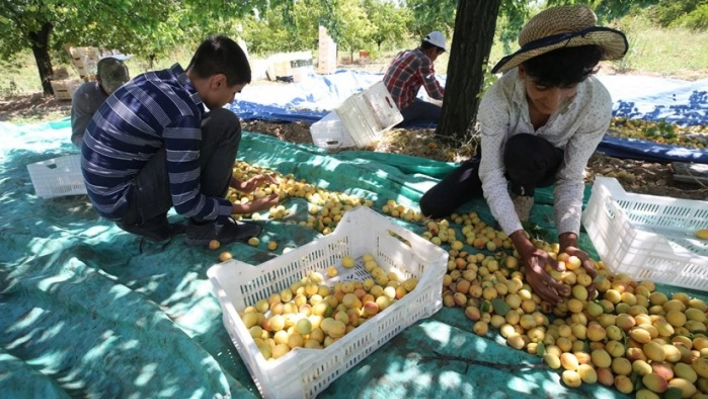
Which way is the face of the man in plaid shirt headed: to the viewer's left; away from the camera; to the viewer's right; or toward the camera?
to the viewer's right

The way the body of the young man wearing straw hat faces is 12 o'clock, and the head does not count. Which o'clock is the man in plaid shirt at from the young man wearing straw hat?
The man in plaid shirt is roughly at 5 o'clock from the young man wearing straw hat.

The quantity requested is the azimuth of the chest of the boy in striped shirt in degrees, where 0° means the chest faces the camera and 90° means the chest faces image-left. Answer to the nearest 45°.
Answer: approximately 270°

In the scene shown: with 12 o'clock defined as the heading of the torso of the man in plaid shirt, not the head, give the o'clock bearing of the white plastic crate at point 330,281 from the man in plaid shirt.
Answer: The white plastic crate is roughly at 3 o'clock from the man in plaid shirt.

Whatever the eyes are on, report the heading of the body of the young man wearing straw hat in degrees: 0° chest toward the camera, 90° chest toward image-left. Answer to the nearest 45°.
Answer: approximately 0°

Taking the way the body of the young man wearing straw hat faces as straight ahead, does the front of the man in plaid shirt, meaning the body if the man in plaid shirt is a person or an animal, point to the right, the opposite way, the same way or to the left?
to the left

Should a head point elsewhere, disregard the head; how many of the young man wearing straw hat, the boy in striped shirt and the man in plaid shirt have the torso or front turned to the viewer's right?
2

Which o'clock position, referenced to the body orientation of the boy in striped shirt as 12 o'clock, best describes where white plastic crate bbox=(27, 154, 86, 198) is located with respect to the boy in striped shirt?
The white plastic crate is roughly at 8 o'clock from the boy in striped shirt.

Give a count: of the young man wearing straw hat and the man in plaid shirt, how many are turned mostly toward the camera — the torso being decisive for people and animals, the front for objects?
1

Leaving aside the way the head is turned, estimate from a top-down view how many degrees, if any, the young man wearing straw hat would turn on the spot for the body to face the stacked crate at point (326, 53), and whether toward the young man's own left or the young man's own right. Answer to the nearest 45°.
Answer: approximately 135° to the young man's own right

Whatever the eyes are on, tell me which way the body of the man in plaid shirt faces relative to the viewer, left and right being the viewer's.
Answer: facing to the right of the viewer
